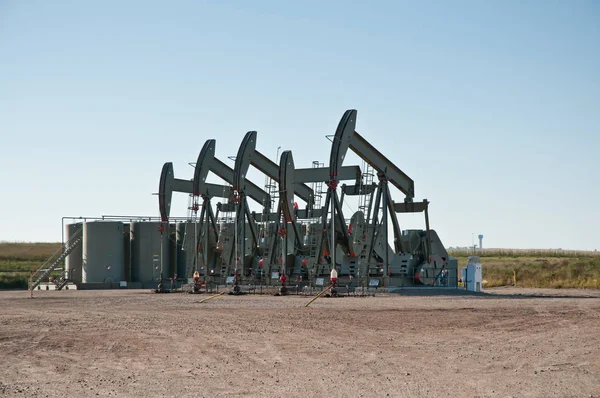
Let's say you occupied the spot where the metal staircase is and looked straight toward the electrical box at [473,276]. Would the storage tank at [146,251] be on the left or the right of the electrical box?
left

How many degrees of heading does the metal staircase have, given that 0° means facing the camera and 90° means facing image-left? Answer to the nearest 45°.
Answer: approximately 90°

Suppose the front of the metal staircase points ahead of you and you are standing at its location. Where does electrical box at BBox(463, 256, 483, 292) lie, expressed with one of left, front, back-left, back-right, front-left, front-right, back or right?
back-left

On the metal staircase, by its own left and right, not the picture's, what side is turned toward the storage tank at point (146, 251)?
back
